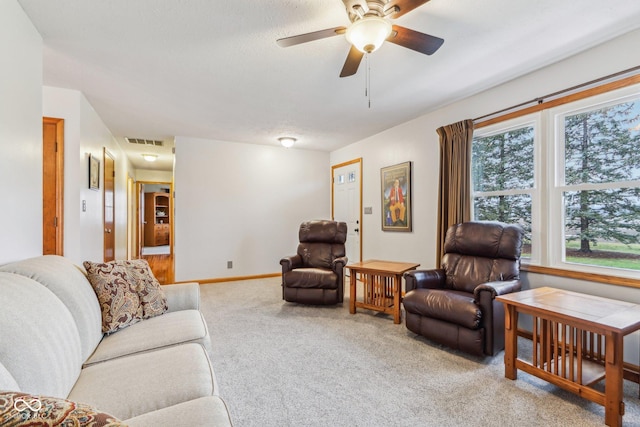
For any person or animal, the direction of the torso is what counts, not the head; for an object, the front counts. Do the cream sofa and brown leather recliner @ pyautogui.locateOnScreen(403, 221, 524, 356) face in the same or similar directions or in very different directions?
very different directions

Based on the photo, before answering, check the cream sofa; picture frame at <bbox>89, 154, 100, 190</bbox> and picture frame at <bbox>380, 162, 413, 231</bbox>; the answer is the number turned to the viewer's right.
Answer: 2

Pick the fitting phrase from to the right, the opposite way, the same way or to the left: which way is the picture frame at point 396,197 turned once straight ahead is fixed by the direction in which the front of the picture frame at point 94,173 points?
the opposite way

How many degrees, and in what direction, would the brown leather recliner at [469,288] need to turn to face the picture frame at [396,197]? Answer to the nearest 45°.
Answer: approximately 90° to its right

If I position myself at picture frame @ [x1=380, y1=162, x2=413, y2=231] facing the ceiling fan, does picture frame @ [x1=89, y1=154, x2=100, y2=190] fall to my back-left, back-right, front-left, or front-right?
front-right

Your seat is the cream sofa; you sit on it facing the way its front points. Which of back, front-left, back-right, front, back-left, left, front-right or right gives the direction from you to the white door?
front-left

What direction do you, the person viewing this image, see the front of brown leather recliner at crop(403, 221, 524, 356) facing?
facing the viewer and to the left of the viewer

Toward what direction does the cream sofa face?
to the viewer's right

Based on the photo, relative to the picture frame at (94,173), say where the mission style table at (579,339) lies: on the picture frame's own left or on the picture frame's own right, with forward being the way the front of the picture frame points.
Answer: on the picture frame's own right

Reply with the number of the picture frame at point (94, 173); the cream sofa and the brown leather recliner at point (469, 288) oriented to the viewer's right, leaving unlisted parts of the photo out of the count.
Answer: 2

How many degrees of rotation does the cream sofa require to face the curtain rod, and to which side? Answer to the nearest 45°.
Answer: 0° — it already faces it

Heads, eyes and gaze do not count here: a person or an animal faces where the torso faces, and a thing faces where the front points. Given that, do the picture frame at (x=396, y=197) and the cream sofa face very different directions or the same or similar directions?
very different directions

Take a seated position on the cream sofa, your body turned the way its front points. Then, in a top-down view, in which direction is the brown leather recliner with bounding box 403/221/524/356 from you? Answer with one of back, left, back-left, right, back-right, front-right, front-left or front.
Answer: front

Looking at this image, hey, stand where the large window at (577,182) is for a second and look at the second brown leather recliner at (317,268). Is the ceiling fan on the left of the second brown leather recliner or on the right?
left

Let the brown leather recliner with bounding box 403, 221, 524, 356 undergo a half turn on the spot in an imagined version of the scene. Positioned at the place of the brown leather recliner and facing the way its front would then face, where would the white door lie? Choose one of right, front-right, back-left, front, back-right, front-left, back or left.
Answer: left

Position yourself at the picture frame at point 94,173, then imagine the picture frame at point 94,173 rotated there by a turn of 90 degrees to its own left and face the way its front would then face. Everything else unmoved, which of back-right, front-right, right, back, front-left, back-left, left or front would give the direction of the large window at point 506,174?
back-right

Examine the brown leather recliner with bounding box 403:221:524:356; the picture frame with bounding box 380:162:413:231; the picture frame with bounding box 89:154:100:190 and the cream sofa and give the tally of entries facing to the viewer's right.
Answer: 2

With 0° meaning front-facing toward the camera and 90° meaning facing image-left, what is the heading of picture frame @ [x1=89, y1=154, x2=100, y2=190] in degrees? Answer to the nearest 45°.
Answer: approximately 270°
